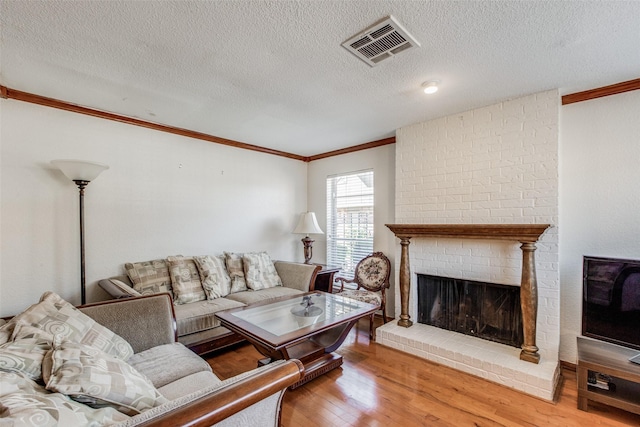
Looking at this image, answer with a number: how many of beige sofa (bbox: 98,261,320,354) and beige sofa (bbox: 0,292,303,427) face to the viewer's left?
0

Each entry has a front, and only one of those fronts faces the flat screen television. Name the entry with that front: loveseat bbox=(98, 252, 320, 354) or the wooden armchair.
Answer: the loveseat

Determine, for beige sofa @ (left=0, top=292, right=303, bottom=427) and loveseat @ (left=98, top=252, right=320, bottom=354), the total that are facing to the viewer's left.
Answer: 0

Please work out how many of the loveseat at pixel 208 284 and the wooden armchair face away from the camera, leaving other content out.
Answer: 0

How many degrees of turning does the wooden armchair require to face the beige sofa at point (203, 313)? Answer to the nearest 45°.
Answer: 0° — it already faces it

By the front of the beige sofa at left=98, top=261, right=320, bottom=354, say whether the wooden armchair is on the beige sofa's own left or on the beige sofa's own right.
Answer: on the beige sofa's own left

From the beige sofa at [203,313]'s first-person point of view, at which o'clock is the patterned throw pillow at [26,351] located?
The patterned throw pillow is roughly at 2 o'clock from the beige sofa.

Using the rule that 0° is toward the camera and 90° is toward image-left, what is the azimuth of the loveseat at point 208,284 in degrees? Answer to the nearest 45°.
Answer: approximately 315°

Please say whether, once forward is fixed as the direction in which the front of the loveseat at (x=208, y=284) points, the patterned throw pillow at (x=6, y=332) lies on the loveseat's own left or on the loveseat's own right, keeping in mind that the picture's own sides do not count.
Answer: on the loveseat's own right

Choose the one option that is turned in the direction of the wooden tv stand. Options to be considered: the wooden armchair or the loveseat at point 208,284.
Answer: the loveseat
